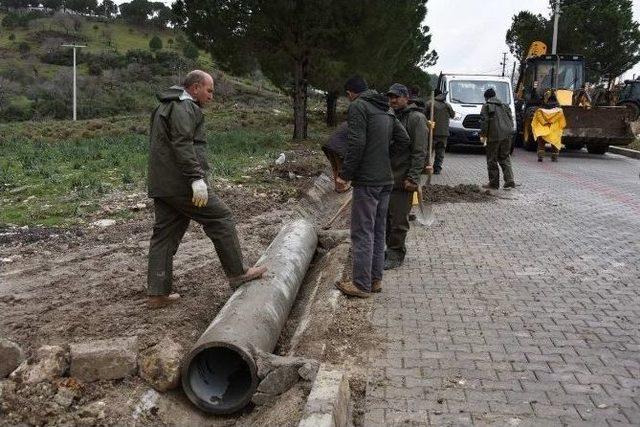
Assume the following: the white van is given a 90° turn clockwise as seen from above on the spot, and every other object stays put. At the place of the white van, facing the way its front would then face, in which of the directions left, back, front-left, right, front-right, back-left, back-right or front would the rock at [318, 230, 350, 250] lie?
left

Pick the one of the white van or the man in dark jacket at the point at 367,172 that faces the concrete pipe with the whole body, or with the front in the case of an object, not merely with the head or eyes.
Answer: the white van

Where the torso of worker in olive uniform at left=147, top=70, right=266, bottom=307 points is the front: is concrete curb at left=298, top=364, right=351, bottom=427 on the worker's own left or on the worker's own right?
on the worker's own right

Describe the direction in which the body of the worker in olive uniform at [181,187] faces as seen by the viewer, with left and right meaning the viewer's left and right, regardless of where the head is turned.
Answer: facing to the right of the viewer

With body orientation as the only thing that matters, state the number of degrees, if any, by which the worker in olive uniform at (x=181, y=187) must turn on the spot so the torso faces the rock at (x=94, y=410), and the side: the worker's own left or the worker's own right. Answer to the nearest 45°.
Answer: approximately 90° to the worker's own right

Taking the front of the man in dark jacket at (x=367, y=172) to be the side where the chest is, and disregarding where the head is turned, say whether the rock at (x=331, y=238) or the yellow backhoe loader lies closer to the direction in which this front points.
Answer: the rock

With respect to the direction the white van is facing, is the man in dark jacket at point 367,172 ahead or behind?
ahead

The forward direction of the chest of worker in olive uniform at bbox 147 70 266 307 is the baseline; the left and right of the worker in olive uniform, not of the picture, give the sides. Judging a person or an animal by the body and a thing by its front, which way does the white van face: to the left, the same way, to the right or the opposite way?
to the right

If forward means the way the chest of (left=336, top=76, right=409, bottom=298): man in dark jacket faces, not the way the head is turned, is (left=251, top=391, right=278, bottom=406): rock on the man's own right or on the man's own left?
on the man's own left

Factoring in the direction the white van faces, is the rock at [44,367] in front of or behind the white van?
in front

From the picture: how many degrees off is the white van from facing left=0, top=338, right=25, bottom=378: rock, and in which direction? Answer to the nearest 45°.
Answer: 0° — it already faces it

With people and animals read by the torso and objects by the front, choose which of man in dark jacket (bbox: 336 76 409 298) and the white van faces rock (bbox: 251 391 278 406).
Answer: the white van

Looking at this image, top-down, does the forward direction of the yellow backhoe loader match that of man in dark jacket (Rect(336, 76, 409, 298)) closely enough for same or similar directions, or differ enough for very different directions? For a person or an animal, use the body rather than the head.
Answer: very different directions

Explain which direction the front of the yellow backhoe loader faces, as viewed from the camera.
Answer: facing the viewer and to the right of the viewer

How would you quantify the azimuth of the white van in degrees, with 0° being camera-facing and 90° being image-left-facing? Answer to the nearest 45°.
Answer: approximately 0°

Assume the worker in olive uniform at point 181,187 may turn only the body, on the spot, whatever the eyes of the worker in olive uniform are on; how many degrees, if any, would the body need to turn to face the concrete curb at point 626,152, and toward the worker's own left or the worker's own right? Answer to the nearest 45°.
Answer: approximately 45° to the worker's own left

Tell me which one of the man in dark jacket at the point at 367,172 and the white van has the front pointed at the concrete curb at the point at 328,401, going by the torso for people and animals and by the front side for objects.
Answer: the white van
